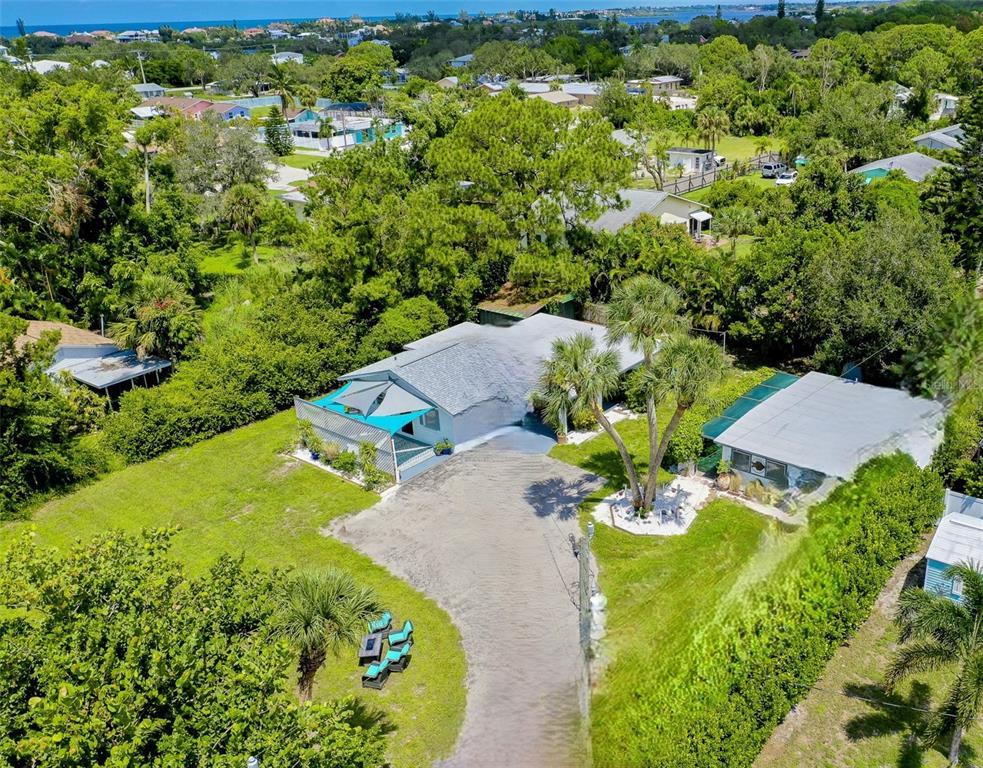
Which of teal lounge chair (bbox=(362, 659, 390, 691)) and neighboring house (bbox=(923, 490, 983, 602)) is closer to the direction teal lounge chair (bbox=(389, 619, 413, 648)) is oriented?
the teal lounge chair

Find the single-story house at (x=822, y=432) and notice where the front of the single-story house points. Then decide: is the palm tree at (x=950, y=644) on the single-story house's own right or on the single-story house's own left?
on the single-story house's own left

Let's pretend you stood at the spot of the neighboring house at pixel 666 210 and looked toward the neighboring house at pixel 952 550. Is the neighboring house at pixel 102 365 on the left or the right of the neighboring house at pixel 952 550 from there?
right

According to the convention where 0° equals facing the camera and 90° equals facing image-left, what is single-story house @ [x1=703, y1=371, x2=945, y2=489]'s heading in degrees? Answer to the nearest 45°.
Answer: approximately 45°

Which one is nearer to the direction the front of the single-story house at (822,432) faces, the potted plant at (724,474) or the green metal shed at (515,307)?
the potted plant

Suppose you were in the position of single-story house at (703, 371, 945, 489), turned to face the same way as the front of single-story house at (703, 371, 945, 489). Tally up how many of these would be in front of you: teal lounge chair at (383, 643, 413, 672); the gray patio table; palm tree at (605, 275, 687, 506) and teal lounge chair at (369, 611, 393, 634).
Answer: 4

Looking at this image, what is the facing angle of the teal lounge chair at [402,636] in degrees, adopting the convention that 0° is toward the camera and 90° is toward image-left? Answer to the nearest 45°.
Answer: approximately 45°

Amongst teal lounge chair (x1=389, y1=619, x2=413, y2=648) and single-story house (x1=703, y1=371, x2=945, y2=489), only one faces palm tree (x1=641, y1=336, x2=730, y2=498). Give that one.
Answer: the single-story house

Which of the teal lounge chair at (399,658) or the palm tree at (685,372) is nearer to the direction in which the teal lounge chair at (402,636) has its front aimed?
the teal lounge chair

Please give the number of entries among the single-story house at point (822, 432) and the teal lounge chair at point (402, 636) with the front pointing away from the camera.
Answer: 0

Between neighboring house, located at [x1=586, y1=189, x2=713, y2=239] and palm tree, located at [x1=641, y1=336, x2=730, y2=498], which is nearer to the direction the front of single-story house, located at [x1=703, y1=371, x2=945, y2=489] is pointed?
the palm tree

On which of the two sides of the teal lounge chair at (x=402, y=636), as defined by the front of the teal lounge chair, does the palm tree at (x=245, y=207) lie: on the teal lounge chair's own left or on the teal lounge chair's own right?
on the teal lounge chair's own right
